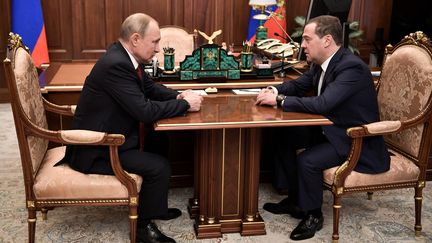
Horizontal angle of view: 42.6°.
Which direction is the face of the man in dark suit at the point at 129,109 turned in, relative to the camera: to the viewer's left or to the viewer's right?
to the viewer's right

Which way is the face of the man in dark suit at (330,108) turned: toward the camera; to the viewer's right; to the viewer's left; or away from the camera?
to the viewer's left

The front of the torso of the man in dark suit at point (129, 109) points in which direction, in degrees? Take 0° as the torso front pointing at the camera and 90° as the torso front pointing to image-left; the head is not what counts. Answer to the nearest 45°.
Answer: approximately 270°

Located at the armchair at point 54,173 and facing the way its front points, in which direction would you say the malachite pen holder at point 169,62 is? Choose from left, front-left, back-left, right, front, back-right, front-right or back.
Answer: front-left

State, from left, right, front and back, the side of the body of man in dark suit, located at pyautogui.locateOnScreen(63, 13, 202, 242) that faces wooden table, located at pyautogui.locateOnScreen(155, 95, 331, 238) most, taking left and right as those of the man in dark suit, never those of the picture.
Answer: front

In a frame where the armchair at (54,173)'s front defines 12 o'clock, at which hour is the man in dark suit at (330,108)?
The man in dark suit is roughly at 12 o'clock from the armchair.

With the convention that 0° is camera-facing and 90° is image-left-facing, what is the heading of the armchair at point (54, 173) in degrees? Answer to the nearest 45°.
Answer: approximately 270°

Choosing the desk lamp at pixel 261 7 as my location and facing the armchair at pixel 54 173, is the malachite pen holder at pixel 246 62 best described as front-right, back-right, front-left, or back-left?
front-left

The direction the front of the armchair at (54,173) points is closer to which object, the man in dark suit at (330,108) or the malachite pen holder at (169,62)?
the man in dark suit

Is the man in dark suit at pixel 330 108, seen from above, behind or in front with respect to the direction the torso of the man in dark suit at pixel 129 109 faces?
in front

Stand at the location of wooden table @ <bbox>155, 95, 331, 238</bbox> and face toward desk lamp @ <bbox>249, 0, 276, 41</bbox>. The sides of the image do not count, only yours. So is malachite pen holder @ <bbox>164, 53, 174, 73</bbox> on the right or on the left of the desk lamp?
left

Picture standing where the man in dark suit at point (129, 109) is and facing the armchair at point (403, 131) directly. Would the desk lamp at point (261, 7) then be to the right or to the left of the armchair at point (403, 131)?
left

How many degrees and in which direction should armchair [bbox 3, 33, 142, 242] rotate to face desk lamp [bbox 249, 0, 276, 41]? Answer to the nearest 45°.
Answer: approximately 45° to its left

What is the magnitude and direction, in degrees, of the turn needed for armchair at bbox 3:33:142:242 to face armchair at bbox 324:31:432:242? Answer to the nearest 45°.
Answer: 0° — it already faces it

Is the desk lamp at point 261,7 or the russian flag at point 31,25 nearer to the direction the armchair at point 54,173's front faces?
the desk lamp
